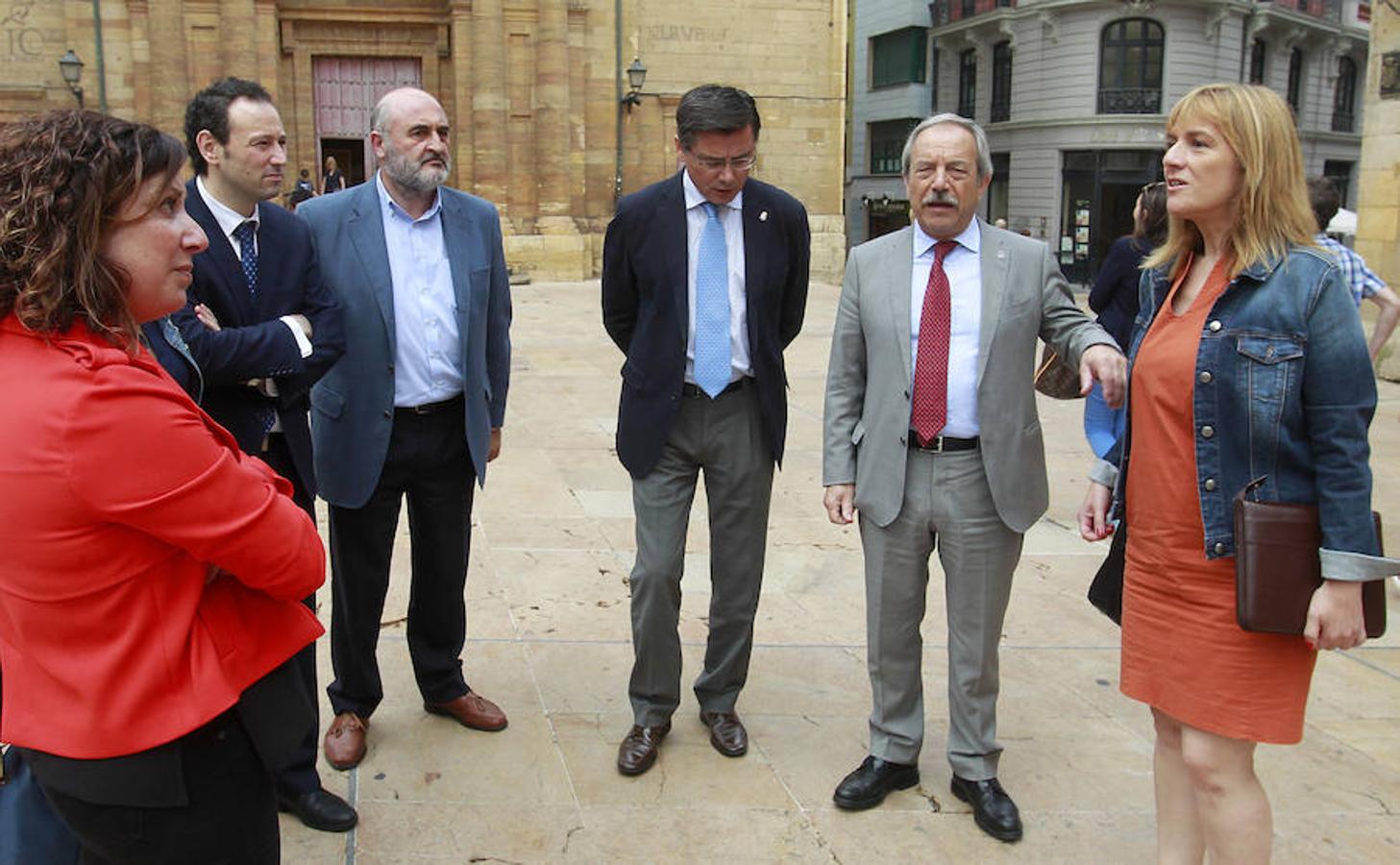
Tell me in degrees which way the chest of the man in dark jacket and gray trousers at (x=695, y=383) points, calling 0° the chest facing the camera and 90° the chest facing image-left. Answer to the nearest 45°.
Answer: approximately 0°

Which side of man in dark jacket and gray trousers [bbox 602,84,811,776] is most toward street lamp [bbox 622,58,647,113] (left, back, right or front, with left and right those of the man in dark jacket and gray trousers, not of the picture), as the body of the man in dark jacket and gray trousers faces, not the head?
back

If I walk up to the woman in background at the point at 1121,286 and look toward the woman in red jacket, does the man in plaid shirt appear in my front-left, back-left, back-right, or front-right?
back-left

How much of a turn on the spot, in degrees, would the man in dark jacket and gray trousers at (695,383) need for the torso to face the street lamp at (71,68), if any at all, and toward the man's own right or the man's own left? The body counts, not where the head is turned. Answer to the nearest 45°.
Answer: approximately 135° to the man's own right

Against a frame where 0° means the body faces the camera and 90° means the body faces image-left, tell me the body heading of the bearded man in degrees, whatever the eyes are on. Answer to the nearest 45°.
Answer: approximately 315°

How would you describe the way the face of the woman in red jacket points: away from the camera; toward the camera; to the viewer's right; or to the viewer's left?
to the viewer's right

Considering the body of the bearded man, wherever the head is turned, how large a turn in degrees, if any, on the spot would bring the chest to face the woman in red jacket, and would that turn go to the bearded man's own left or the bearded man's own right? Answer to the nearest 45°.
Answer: approximately 45° to the bearded man's own right

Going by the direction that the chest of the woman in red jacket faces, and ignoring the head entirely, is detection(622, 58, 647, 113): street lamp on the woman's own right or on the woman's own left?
on the woman's own left

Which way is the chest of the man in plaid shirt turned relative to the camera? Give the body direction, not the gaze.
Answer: away from the camera

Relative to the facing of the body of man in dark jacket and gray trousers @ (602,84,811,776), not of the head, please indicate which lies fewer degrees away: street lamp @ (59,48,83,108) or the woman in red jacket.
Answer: the woman in red jacket

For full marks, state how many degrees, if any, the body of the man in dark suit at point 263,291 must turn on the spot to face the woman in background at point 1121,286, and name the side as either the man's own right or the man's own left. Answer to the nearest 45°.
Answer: approximately 45° to the man's own left

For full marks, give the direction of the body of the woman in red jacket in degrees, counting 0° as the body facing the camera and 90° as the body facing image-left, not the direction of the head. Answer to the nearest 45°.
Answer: approximately 270°

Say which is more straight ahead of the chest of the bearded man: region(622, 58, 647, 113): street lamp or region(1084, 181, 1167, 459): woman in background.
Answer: the woman in background
